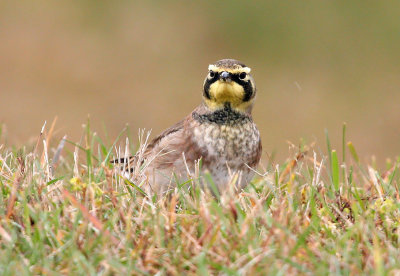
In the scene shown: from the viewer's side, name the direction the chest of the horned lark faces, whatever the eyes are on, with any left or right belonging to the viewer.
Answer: facing the viewer and to the right of the viewer
